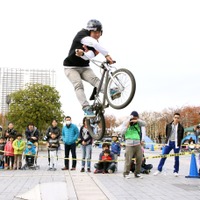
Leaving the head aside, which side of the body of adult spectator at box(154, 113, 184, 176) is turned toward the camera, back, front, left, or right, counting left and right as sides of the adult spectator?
front

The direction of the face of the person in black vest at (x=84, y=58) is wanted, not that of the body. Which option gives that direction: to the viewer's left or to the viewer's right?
to the viewer's right

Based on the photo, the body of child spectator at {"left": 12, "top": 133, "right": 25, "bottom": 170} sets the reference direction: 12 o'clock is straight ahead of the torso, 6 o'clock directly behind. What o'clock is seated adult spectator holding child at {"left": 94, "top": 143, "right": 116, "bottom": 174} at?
seated adult spectator holding child at {"left": 94, "top": 143, "right": 116, "bottom": 174} is roughly at 10 o'clock from child spectator at {"left": 12, "top": 133, "right": 25, "bottom": 170}.

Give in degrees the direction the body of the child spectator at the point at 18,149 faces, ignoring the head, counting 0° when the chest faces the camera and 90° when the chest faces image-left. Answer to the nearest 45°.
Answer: approximately 0°

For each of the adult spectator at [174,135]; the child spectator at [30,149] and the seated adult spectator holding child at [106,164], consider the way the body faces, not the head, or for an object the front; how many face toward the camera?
3

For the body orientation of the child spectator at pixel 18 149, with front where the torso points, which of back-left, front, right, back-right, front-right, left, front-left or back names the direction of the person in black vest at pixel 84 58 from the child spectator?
front

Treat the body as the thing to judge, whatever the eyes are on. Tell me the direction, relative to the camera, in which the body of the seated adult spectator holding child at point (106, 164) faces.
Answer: toward the camera

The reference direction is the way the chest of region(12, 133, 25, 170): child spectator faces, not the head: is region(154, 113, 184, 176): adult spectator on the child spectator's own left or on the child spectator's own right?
on the child spectator's own left

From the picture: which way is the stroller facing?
toward the camera

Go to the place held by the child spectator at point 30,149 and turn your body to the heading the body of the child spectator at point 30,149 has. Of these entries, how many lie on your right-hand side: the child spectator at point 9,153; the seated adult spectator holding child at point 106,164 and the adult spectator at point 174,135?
1
